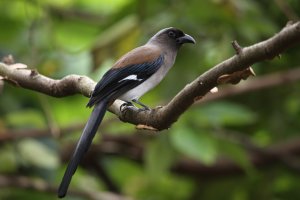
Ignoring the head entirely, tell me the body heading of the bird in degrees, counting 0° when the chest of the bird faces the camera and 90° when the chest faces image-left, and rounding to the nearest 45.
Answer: approximately 270°
